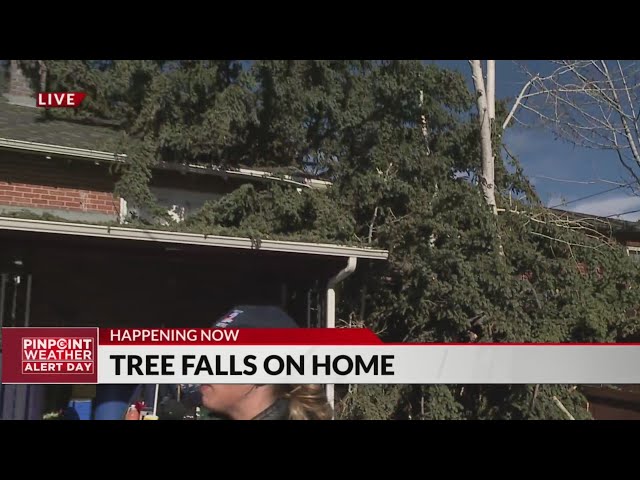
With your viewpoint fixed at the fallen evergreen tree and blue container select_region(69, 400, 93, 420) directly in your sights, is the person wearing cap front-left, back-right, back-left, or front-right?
front-left
